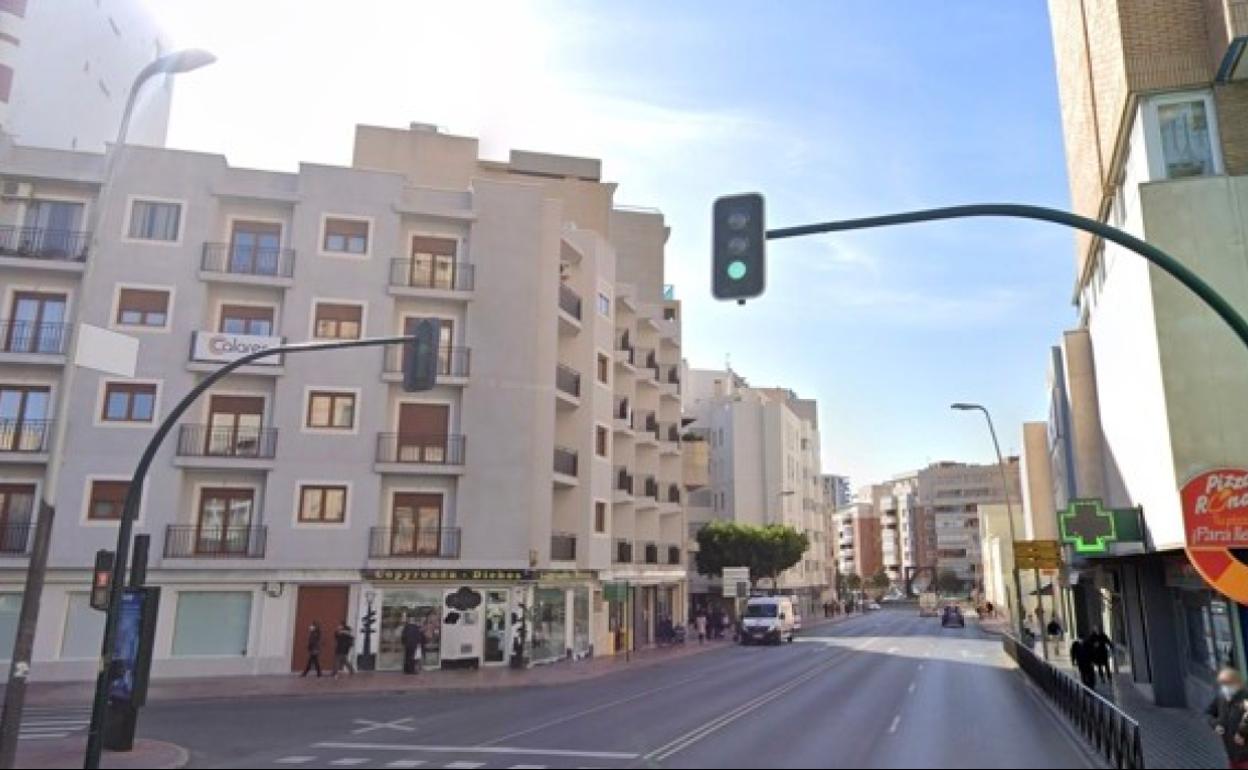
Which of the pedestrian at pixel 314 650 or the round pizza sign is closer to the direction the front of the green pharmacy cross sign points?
the round pizza sign

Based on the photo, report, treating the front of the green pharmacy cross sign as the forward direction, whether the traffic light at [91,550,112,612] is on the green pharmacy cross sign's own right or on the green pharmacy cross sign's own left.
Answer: on the green pharmacy cross sign's own right

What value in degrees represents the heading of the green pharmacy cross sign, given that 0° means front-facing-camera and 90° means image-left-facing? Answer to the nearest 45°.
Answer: approximately 0°

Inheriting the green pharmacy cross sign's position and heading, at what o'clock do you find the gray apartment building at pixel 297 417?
The gray apartment building is roughly at 3 o'clock from the green pharmacy cross sign.

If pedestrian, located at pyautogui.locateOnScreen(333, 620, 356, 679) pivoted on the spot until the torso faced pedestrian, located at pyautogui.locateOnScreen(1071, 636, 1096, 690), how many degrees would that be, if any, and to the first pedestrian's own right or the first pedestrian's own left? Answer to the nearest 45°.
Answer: approximately 135° to the first pedestrian's own left

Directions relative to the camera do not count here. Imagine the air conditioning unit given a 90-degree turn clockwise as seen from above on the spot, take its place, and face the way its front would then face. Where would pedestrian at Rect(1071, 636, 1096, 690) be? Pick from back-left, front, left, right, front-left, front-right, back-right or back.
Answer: back-left

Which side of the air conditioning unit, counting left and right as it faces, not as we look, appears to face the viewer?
front

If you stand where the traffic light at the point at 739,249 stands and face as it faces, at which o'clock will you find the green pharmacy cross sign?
The green pharmacy cross sign is roughly at 7 o'clock from the traffic light.

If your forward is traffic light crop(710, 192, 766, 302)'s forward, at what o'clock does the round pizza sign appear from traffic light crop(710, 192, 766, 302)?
The round pizza sign is roughly at 8 o'clock from the traffic light.

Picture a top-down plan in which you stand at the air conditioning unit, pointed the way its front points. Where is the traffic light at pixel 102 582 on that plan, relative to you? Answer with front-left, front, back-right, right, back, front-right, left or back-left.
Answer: front

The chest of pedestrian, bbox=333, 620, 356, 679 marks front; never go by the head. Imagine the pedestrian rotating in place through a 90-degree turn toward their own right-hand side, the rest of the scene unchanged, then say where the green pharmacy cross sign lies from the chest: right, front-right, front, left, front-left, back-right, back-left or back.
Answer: back-right

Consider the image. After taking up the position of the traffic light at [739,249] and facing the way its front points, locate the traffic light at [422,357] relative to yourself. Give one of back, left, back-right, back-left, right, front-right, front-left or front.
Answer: back-right
